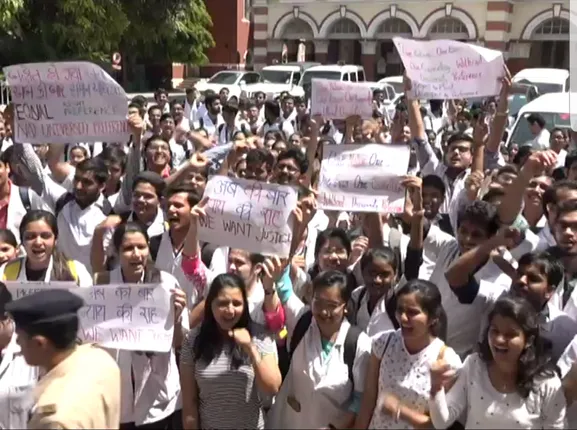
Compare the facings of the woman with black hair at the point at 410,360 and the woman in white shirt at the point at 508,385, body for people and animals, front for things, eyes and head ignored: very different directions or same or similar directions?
same or similar directions

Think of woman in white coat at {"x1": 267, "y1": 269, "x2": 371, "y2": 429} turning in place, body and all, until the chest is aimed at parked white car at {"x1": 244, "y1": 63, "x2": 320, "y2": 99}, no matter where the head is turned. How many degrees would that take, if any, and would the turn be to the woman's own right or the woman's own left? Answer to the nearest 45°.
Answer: approximately 180°

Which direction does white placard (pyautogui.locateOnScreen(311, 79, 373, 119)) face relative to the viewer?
toward the camera

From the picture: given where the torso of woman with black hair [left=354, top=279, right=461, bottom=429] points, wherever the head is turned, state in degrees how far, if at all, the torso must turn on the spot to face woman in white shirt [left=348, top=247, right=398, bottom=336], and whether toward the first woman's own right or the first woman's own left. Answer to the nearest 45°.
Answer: approximately 135° to the first woman's own right

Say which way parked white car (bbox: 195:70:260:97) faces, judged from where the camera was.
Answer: facing the viewer and to the left of the viewer

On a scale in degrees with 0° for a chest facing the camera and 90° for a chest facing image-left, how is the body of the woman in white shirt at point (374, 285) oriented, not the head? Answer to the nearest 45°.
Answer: approximately 0°

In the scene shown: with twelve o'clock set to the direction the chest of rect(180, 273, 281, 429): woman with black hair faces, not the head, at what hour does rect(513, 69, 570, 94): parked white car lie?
The parked white car is roughly at 7 o'clock from the woman with black hair.

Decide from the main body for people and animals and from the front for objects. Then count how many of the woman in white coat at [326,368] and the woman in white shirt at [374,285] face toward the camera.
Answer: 2

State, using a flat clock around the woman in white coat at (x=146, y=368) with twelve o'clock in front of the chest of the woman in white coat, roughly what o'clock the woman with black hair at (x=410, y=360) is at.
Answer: The woman with black hair is roughly at 10 o'clock from the woman in white coat.

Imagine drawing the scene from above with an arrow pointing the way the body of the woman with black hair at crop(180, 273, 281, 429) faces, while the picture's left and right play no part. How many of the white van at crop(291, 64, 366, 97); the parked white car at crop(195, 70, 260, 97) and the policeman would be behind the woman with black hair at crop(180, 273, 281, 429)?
2

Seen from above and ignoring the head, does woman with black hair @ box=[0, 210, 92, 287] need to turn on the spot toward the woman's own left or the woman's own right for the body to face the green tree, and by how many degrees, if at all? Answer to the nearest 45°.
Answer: approximately 180°

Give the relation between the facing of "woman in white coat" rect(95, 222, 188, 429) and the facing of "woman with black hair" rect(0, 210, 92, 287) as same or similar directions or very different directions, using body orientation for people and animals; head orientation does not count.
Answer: same or similar directions

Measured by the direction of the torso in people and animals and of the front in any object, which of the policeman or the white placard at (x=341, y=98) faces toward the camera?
the white placard

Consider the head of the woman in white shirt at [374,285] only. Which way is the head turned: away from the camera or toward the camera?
toward the camera

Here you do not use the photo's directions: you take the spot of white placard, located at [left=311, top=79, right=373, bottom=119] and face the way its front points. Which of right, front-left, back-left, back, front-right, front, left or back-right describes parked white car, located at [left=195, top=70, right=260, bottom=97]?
back

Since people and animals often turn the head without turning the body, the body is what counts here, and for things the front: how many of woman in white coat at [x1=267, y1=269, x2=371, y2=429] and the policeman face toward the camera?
1

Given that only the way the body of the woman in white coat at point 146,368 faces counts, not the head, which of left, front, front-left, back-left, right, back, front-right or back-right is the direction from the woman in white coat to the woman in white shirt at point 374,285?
left

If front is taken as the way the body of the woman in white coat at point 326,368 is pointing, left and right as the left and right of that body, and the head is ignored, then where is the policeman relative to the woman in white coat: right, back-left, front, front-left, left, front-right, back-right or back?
front-right
